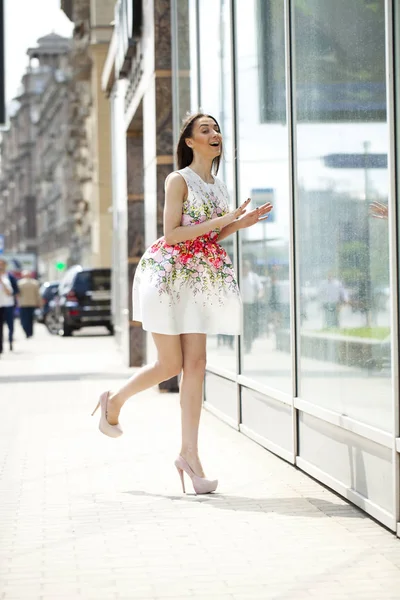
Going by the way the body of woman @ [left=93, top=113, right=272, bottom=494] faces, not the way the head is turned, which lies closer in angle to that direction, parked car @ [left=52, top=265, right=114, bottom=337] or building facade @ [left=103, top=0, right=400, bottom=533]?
the building facade

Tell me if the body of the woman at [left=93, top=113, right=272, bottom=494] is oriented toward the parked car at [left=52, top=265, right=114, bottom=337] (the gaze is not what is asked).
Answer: no

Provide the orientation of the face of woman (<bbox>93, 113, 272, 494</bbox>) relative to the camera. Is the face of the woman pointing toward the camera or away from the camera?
toward the camera

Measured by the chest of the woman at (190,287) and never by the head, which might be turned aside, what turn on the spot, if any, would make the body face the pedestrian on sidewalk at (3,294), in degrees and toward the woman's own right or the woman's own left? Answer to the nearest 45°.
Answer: approximately 135° to the woman's own left

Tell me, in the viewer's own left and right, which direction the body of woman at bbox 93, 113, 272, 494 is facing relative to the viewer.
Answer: facing the viewer and to the right of the viewer

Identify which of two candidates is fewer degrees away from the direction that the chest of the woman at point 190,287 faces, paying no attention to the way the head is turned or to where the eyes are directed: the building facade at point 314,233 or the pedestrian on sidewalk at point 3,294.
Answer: the building facade
